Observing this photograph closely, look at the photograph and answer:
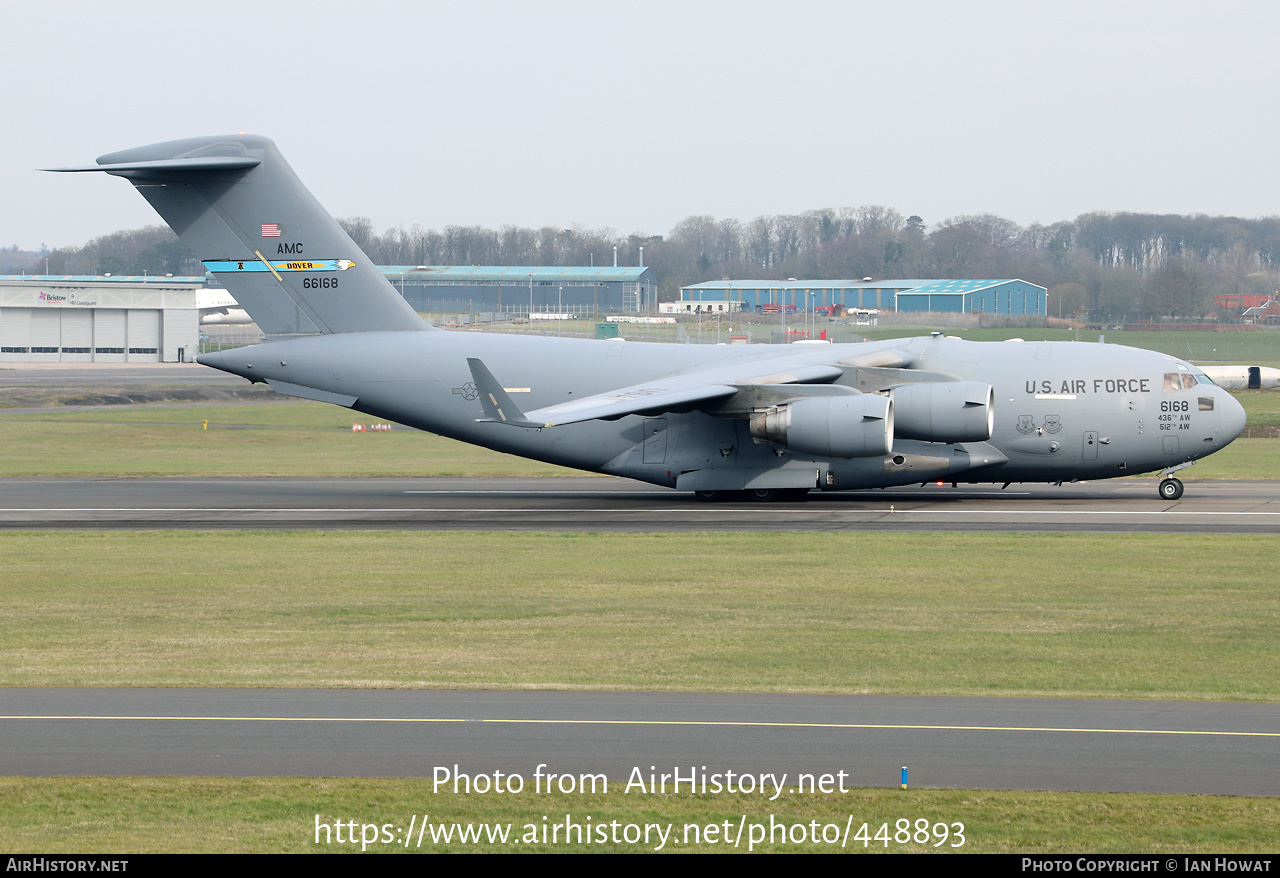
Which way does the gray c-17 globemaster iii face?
to the viewer's right
